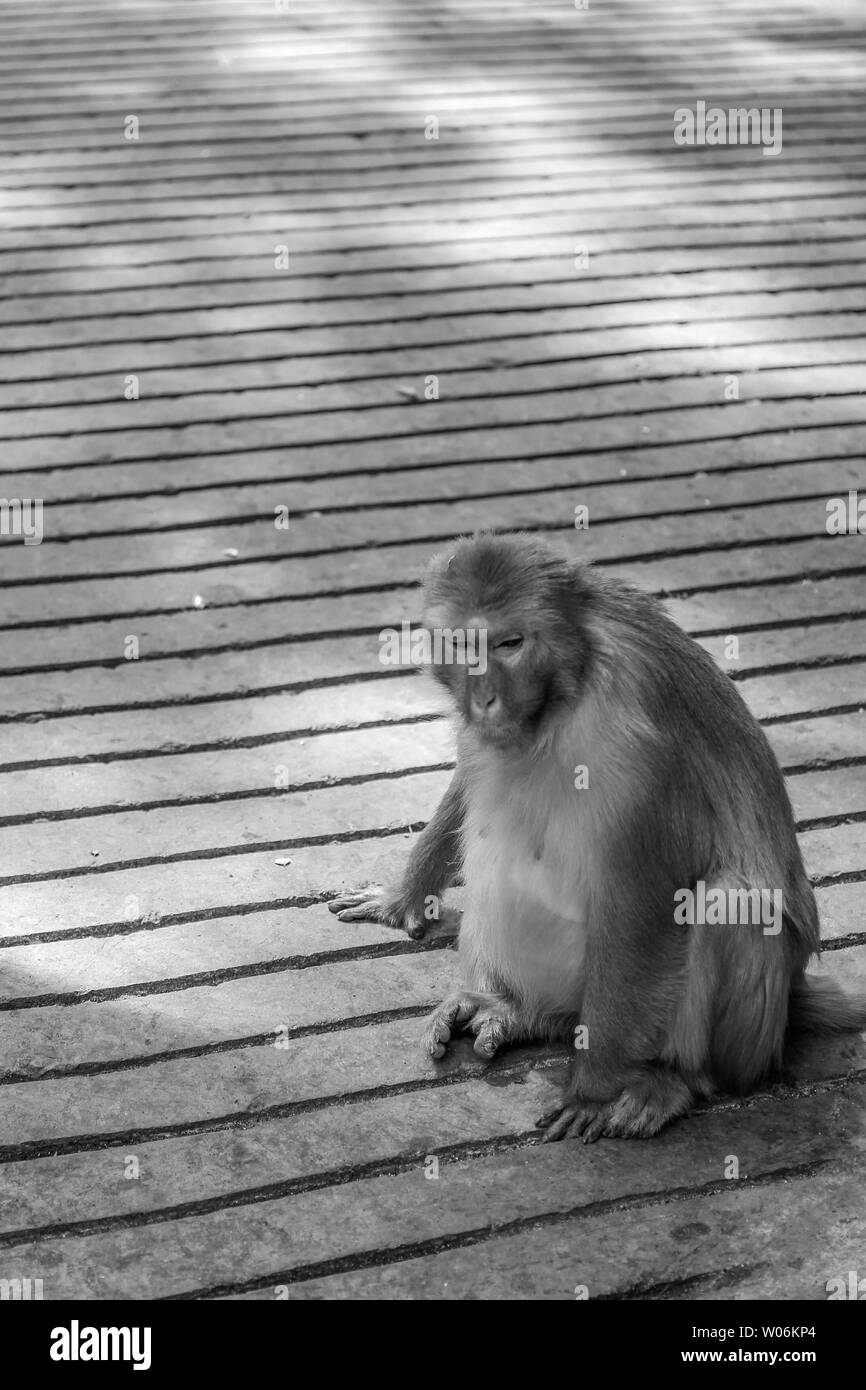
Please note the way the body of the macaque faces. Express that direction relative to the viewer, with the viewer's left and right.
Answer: facing the viewer and to the left of the viewer
